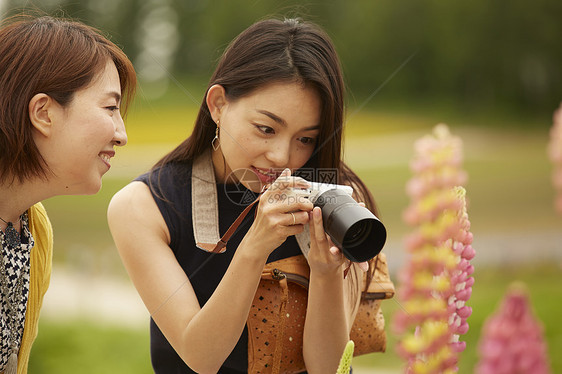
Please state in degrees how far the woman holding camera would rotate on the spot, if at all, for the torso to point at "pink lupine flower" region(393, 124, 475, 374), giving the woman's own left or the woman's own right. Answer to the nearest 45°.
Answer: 0° — they already face it

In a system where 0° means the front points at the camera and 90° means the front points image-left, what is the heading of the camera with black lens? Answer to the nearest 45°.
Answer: approximately 315°

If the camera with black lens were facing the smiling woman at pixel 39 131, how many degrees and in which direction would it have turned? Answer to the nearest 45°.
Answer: approximately 135° to its right

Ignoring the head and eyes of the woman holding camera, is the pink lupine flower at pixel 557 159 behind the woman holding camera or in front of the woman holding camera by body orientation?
in front

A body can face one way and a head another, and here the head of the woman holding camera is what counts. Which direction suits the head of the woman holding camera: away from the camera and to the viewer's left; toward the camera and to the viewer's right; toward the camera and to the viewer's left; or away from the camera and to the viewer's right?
toward the camera and to the viewer's right

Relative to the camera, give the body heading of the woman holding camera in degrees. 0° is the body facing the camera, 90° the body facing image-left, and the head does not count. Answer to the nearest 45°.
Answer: approximately 315°

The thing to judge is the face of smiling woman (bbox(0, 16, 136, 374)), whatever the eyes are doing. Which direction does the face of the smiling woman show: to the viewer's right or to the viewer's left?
to the viewer's right
